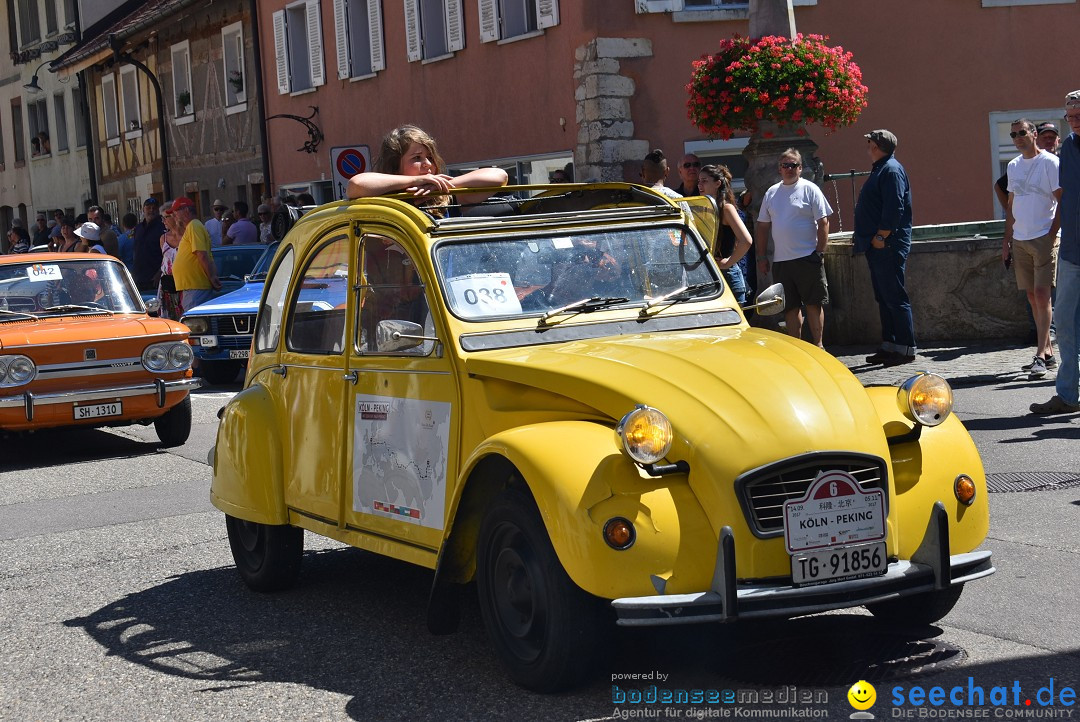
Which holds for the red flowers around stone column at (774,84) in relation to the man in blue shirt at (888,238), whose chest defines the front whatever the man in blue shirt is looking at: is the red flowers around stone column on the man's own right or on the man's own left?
on the man's own right

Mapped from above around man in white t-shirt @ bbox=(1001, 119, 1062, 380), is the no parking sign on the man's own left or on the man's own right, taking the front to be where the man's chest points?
on the man's own right

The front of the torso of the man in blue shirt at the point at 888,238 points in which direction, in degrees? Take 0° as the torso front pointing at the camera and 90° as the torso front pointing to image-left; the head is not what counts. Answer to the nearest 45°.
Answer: approximately 90°

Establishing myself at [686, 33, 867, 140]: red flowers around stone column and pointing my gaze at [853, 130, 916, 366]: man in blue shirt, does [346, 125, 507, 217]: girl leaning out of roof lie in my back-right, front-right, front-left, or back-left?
front-right

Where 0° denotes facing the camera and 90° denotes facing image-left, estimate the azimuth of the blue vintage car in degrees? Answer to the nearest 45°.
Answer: approximately 45°

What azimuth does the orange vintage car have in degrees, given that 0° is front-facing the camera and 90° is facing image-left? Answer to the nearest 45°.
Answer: approximately 315°

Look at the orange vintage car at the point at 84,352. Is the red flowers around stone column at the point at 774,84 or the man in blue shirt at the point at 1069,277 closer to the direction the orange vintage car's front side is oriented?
the man in blue shirt

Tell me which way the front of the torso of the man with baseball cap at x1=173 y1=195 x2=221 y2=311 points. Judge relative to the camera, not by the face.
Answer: to the viewer's left

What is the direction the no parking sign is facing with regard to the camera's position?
facing the viewer

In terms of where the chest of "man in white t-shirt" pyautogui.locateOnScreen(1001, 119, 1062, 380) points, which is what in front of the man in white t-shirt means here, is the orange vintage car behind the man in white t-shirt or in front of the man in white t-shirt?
in front
